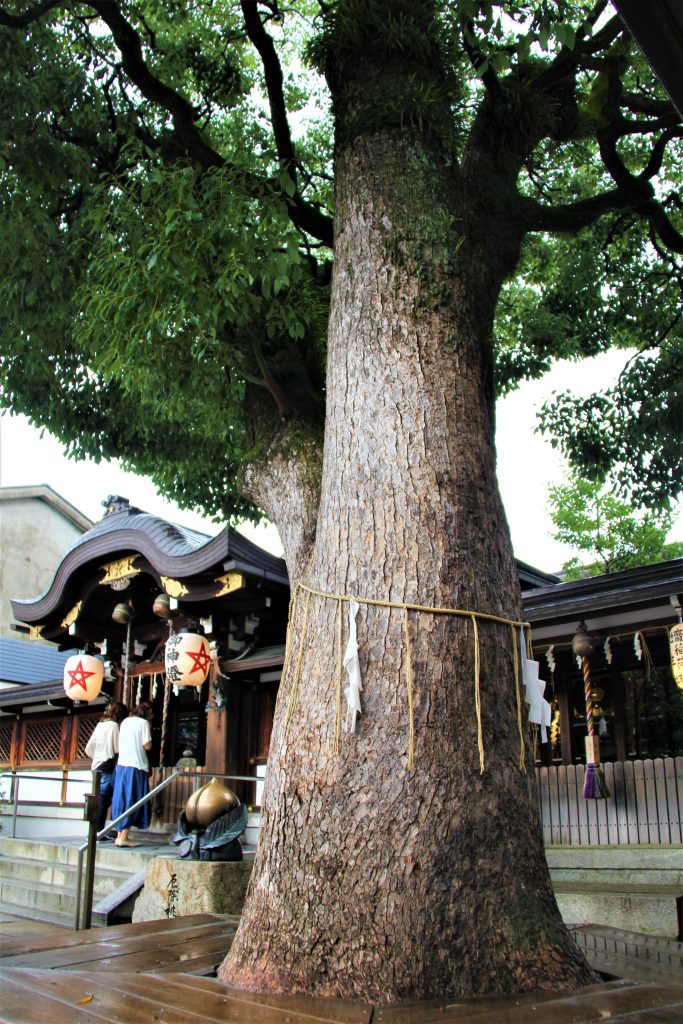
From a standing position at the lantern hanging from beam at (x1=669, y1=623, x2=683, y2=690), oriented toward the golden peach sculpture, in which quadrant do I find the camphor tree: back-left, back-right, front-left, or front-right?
front-left

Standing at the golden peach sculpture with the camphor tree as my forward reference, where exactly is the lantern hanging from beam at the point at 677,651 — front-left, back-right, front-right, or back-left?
front-left

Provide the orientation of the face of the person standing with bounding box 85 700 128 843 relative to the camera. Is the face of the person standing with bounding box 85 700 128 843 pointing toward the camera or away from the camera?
away from the camera

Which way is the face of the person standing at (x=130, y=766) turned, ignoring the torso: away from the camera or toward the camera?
away from the camera

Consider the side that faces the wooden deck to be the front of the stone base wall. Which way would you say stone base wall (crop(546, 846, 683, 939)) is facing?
toward the camera

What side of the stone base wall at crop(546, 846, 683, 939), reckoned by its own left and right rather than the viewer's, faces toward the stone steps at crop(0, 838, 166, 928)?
right

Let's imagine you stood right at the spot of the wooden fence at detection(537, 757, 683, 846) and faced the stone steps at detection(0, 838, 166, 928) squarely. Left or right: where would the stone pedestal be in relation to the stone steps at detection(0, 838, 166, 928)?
left

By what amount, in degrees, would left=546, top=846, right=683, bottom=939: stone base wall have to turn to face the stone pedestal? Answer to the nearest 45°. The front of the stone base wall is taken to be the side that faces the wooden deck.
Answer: approximately 45° to its right

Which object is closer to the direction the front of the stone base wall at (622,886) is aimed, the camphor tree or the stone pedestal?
the camphor tree

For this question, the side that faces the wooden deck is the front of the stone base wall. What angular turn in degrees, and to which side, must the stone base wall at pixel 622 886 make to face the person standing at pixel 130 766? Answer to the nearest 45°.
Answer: approximately 90° to its right
